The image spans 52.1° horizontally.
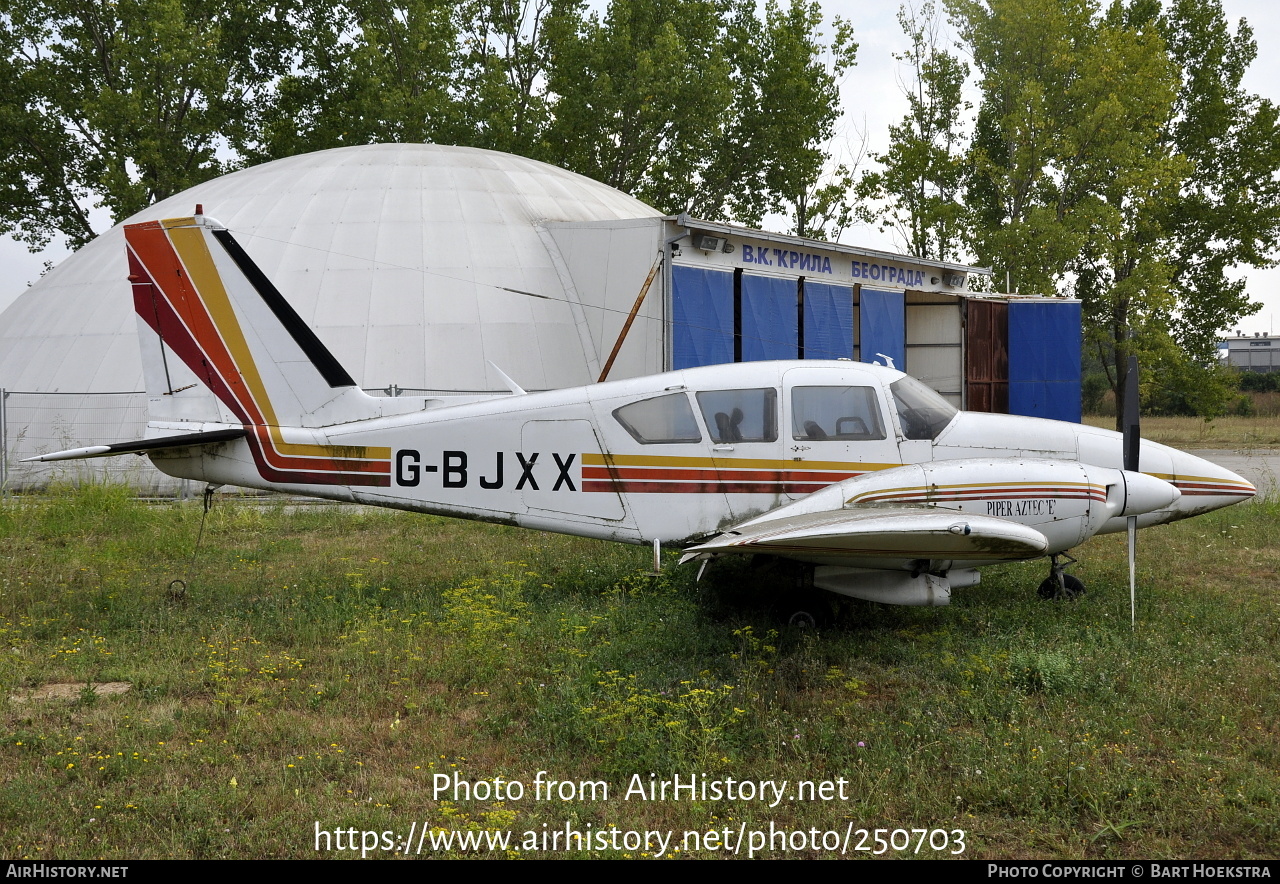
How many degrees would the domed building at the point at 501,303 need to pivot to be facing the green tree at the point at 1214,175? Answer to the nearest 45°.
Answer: approximately 90° to its left

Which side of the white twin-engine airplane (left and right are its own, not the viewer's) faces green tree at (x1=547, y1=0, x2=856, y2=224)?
left

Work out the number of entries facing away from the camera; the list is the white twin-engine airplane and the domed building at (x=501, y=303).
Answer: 0

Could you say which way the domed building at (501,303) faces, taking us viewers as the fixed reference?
facing the viewer and to the right of the viewer

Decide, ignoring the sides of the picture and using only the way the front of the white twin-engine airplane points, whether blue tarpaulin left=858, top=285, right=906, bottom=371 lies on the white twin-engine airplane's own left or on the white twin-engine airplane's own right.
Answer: on the white twin-engine airplane's own left

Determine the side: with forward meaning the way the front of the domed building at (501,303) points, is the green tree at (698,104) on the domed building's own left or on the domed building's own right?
on the domed building's own left

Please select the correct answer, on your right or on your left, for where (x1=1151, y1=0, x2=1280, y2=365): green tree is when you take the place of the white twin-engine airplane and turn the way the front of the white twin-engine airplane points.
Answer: on your left

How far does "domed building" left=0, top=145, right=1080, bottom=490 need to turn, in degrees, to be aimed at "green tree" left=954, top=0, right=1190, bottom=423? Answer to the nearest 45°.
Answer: approximately 90° to its left

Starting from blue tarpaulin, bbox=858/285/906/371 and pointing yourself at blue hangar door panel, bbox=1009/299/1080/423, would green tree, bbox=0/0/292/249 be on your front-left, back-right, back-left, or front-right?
back-left

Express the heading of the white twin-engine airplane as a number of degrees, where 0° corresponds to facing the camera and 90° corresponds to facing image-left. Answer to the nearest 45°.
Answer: approximately 270°

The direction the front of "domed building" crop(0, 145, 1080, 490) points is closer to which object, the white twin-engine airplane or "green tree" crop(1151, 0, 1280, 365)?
the white twin-engine airplane

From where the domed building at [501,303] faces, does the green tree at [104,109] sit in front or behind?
behind

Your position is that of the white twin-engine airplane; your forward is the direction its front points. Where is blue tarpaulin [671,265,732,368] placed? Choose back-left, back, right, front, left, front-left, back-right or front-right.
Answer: left
